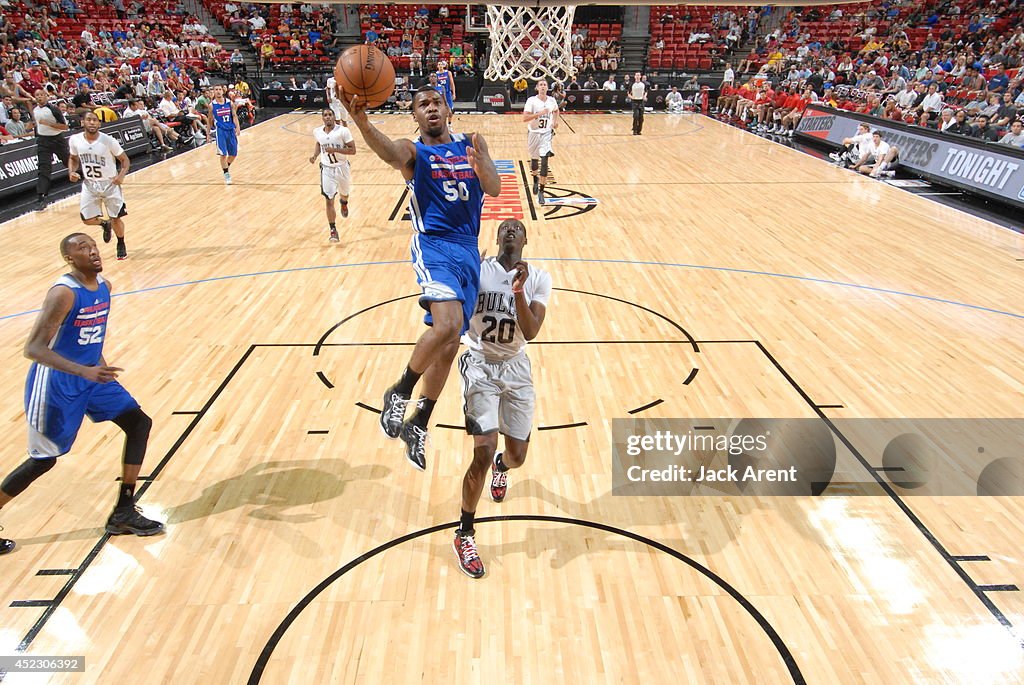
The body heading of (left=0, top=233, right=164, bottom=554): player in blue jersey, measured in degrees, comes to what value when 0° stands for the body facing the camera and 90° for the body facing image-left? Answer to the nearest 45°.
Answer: approximately 315°

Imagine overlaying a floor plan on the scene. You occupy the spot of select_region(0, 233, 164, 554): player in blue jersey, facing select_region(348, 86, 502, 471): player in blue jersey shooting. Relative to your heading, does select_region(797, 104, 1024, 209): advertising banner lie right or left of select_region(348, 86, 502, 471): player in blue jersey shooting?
left

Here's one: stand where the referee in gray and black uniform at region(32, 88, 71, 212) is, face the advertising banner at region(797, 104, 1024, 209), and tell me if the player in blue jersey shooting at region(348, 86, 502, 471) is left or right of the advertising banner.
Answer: right

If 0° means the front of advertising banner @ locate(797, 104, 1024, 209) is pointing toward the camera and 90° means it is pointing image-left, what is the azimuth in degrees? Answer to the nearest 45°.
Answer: approximately 45°

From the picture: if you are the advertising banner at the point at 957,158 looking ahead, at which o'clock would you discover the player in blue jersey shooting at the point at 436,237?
The player in blue jersey shooting is roughly at 11 o'clock from the advertising banner.

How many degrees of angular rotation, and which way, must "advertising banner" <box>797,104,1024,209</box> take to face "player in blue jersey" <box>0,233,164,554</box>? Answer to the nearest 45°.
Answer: approximately 45° to its left

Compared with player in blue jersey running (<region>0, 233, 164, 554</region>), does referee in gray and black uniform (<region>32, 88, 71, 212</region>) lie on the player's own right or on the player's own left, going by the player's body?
on the player's own left

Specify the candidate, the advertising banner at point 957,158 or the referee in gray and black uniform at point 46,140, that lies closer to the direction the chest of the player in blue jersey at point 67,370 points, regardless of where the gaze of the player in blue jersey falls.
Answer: the advertising banner

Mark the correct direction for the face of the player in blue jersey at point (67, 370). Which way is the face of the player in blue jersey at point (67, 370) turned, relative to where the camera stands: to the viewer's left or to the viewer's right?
to the viewer's right

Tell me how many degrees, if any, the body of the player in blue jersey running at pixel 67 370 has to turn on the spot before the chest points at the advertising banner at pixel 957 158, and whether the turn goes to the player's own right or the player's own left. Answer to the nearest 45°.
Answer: approximately 45° to the player's own left
